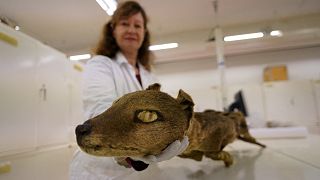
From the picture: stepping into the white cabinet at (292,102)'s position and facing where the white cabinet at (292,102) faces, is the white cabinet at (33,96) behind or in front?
in front

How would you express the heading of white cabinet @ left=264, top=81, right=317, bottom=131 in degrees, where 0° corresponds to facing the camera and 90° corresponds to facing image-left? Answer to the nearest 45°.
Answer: approximately 45°

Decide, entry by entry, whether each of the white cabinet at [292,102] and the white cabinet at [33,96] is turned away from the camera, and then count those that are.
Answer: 0

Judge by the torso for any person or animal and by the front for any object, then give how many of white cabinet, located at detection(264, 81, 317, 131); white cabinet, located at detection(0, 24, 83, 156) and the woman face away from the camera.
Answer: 0

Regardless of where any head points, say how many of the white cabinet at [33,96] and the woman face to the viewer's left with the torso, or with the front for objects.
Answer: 0

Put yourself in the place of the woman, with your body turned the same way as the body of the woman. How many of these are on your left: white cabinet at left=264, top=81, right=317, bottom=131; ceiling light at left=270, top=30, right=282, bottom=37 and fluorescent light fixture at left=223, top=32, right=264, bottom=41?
3

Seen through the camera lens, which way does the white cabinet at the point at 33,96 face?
facing the viewer and to the right of the viewer

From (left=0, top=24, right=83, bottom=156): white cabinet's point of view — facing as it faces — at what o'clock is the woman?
The woman is roughly at 1 o'clock from the white cabinet.

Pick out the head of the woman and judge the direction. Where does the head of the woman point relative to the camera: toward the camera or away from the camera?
toward the camera

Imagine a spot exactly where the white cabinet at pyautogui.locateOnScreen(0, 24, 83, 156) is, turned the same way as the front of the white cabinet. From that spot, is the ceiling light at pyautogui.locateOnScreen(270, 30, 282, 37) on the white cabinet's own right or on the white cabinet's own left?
on the white cabinet's own left
